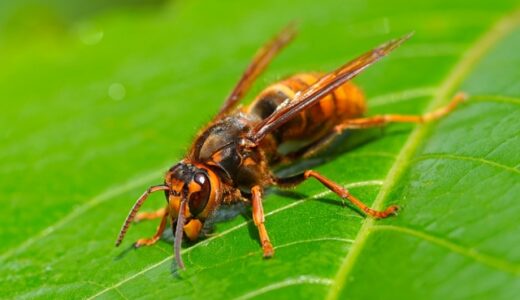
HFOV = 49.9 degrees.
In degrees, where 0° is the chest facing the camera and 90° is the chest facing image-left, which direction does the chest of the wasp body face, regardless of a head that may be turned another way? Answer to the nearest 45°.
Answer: approximately 45°
